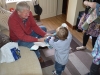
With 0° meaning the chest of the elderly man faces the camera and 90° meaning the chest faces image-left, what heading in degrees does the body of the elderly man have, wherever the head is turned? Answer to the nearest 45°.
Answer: approximately 315°

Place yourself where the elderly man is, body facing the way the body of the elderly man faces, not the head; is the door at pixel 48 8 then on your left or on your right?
on your left
